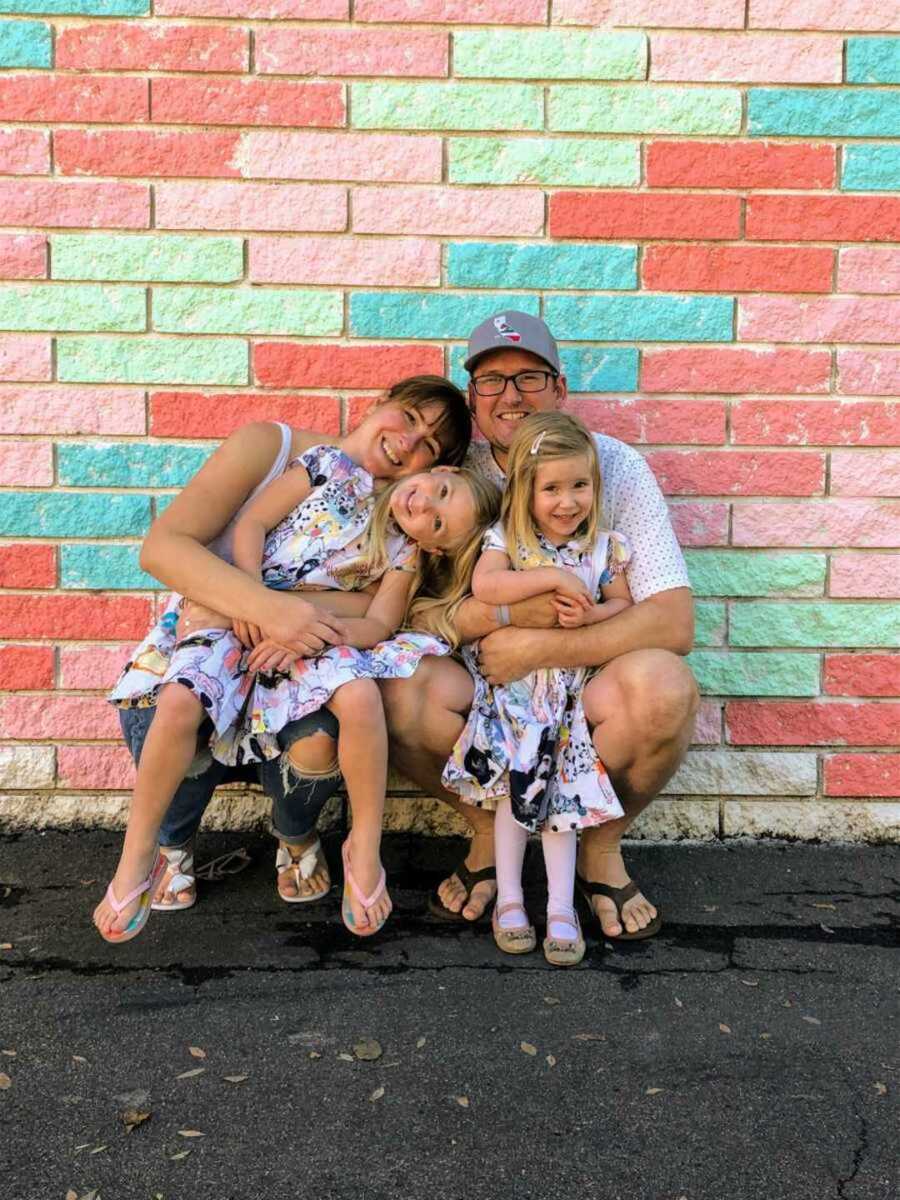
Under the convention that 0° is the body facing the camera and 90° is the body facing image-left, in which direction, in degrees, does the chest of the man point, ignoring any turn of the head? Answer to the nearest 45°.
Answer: approximately 0°

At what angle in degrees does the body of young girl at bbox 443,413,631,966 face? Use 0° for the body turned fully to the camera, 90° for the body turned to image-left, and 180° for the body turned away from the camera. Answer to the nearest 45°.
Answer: approximately 0°
